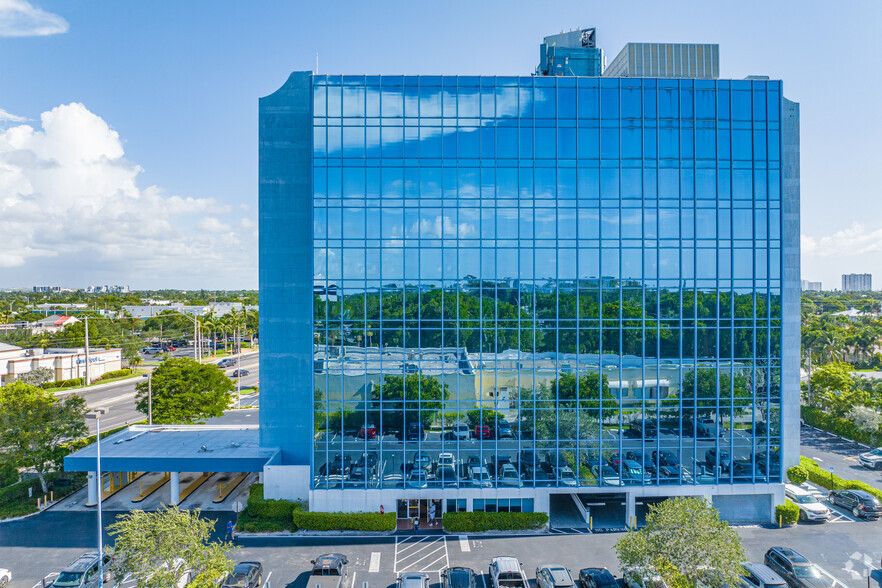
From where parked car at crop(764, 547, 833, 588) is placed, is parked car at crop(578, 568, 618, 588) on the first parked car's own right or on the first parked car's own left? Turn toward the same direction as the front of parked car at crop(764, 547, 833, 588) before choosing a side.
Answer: on the first parked car's own right

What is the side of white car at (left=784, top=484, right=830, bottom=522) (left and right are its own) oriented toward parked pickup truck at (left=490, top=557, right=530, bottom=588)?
right

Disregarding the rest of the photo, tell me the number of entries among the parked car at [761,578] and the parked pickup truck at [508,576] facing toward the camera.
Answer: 0

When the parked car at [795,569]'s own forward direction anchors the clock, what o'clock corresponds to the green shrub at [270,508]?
The green shrub is roughly at 4 o'clock from the parked car.

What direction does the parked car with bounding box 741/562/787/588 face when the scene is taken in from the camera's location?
facing away from the viewer and to the left of the viewer

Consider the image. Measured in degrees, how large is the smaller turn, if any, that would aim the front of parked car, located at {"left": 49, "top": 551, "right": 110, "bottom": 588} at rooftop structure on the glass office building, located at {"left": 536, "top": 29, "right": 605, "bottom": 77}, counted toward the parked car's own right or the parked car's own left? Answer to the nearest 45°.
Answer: approximately 135° to the parked car's own left

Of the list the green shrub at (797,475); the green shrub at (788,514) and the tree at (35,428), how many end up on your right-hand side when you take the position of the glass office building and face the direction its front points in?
1

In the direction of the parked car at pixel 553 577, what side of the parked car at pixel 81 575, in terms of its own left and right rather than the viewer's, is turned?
left

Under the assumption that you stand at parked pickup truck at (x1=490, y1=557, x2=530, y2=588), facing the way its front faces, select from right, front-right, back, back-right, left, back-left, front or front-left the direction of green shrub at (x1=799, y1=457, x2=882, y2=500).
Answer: front-right
